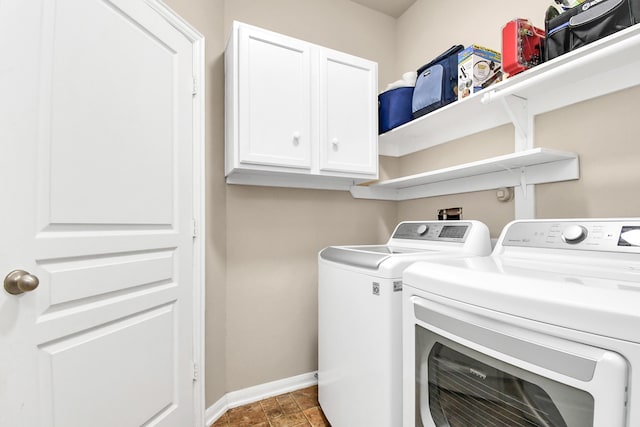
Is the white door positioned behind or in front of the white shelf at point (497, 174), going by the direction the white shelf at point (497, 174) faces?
in front

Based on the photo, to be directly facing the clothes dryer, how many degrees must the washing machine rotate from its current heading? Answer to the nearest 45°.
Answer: approximately 90° to its left

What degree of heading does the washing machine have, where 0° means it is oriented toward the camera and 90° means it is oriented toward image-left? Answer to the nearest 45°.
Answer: approximately 45°

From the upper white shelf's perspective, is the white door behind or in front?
in front

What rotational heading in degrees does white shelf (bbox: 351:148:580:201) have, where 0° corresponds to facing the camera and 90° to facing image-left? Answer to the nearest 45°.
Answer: approximately 45°

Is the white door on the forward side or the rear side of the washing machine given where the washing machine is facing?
on the forward side

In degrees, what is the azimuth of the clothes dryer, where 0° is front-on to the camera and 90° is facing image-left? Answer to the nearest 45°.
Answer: approximately 45°
